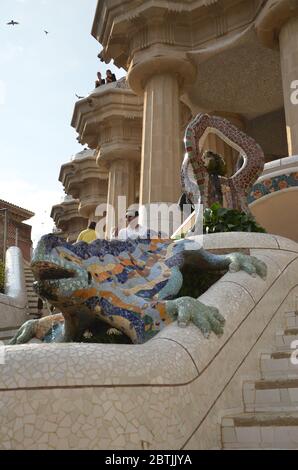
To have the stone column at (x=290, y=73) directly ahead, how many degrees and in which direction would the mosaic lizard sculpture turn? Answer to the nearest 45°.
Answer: approximately 180°

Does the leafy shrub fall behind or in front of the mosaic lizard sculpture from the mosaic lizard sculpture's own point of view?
behind

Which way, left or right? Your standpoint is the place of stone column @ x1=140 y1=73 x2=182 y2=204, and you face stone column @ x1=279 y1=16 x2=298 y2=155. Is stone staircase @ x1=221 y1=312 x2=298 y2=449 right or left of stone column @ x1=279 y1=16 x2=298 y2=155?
right

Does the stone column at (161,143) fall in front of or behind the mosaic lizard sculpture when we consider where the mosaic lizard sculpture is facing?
behind

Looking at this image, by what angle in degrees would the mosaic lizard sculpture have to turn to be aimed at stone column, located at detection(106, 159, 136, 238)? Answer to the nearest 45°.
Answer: approximately 135° to its right

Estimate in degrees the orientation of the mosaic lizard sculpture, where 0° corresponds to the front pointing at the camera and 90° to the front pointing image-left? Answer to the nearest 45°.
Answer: approximately 45°

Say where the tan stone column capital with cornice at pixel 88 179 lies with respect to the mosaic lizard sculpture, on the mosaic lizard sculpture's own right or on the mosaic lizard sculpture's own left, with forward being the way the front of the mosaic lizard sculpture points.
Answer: on the mosaic lizard sculpture's own right
